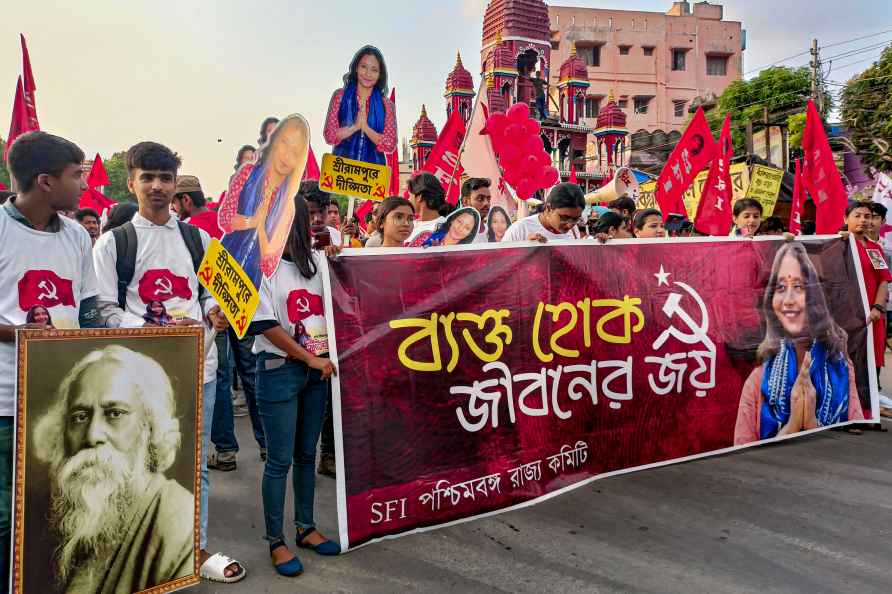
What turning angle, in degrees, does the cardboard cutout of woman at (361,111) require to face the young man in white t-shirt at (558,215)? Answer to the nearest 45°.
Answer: approximately 45° to its left

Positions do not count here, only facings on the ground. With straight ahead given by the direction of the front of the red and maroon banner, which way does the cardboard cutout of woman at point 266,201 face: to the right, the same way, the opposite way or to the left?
the same way

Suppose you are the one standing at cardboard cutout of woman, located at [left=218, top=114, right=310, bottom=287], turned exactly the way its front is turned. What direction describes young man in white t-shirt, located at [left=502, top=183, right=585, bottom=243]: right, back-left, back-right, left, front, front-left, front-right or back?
back-left

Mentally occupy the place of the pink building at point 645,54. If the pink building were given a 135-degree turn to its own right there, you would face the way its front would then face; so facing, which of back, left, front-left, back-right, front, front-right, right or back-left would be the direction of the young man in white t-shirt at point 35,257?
back-left

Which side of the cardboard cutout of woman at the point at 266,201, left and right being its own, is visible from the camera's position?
front

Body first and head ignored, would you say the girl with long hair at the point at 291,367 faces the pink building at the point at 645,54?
no

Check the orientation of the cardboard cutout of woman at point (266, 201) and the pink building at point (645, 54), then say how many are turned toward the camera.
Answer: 2

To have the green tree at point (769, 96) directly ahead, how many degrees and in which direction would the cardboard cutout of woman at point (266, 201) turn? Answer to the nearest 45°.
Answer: approximately 135° to its left

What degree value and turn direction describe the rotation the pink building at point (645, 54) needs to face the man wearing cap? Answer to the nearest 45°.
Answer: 0° — it already faces them

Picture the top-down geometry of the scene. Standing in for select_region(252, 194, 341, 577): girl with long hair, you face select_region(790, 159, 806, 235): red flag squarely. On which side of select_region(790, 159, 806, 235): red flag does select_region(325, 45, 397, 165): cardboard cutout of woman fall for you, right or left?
left

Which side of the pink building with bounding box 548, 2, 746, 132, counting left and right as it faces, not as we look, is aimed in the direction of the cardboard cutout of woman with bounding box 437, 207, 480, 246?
front

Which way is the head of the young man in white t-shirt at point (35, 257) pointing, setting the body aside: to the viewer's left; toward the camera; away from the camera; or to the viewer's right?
to the viewer's right

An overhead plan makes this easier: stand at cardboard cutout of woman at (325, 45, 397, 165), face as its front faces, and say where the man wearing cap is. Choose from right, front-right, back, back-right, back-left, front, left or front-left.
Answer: right

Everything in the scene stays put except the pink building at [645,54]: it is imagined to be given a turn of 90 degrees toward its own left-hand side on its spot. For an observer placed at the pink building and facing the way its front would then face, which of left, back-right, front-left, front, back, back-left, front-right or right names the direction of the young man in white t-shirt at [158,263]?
right

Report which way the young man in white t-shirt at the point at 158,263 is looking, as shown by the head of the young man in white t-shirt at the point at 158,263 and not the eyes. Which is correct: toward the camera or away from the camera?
toward the camera

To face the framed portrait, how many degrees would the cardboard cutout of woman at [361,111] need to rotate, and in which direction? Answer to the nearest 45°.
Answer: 0° — it already faces it

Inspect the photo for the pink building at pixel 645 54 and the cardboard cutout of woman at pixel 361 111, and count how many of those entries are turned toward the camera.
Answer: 2

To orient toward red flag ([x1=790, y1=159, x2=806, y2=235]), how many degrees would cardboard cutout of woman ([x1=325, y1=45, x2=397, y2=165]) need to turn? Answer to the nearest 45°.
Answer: approximately 90° to its left

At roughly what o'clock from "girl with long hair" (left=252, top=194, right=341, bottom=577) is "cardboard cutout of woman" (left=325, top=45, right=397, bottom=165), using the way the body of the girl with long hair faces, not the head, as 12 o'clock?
The cardboard cutout of woman is roughly at 8 o'clock from the girl with long hair.

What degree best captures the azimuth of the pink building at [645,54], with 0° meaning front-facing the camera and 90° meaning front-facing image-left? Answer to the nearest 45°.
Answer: approximately 0°

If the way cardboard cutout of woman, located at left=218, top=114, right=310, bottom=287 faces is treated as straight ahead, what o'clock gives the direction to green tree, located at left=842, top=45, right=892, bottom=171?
The green tree is roughly at 8 o'clock from the cardboard cutout of woman.

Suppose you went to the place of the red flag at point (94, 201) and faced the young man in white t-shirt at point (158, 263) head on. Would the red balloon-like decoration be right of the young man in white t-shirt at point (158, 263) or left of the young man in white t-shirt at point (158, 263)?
left
